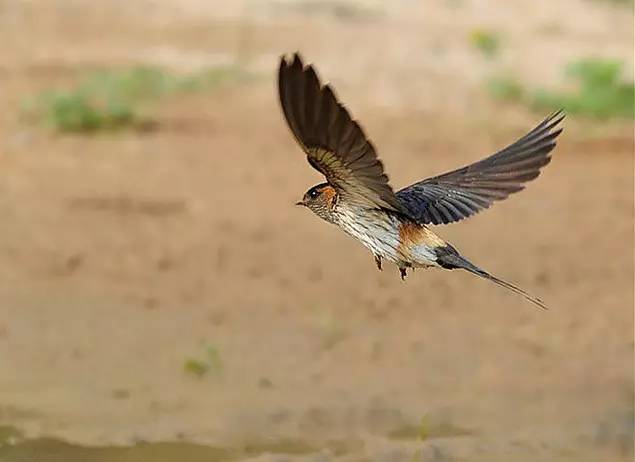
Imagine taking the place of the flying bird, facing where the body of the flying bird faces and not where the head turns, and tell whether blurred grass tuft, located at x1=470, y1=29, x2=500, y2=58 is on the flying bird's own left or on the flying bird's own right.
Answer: on the flying bird's own right

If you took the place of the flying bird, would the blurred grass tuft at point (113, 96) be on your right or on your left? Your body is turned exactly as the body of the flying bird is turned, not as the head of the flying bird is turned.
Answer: on your right

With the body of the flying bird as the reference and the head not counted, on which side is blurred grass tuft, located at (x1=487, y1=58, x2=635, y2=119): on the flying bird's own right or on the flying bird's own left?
on the flying bird's own right

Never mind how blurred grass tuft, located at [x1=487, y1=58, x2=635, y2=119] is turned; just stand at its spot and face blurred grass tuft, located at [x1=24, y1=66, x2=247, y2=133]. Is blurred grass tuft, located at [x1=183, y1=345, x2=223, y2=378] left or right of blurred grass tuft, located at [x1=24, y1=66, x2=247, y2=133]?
left

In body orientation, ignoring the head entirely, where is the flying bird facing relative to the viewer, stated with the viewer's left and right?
facing to the left of the viewer
